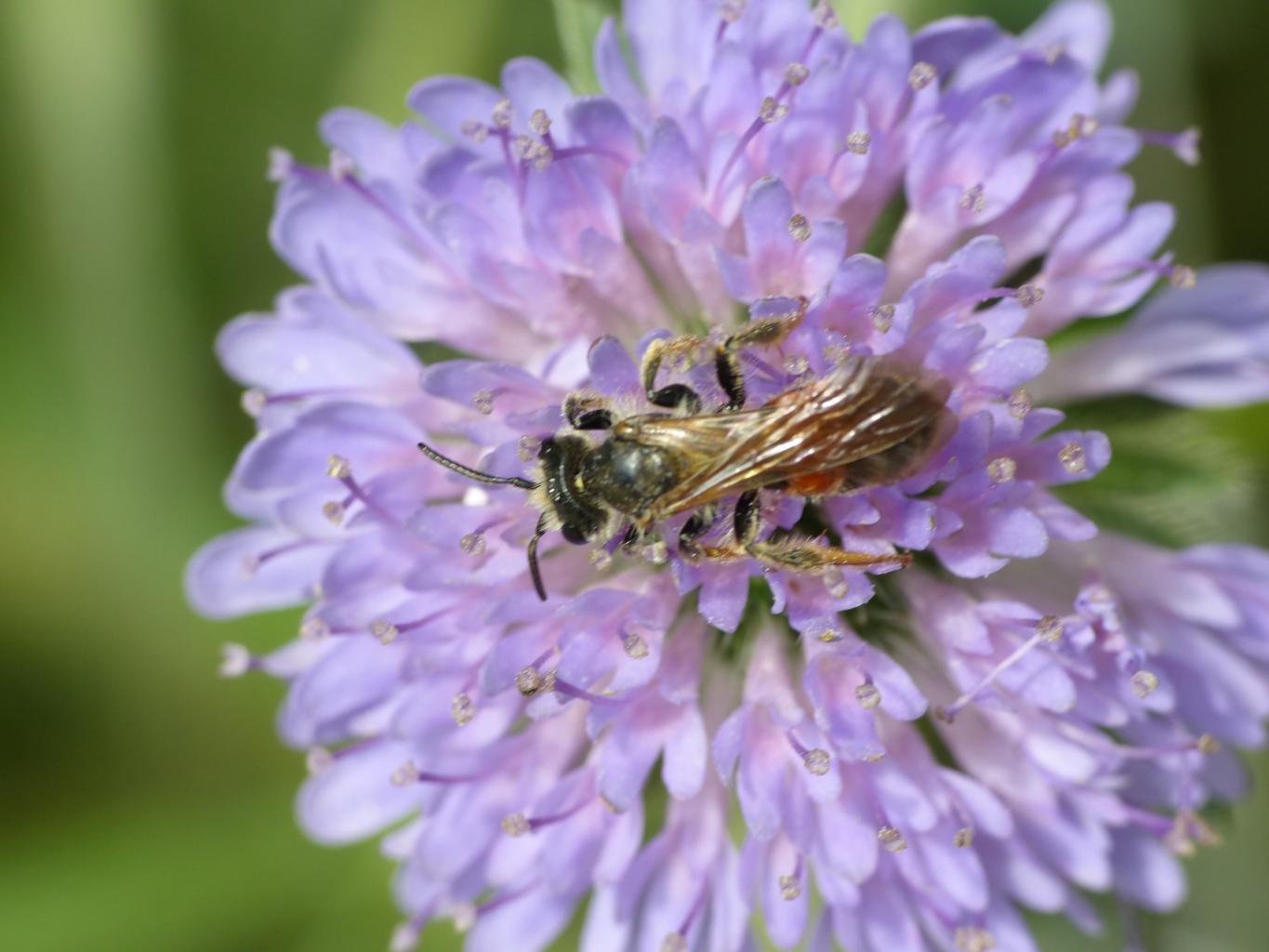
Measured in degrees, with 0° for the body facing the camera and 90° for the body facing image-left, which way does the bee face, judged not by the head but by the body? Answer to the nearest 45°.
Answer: approximately 90°
